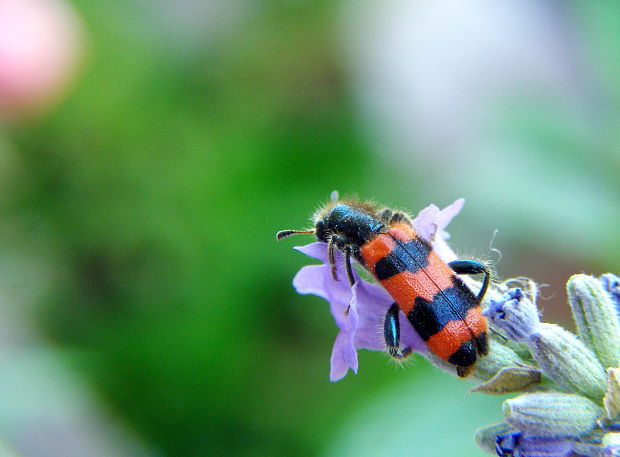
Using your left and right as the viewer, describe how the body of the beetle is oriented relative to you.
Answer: facing away from the viewer and to the left of the viewer
